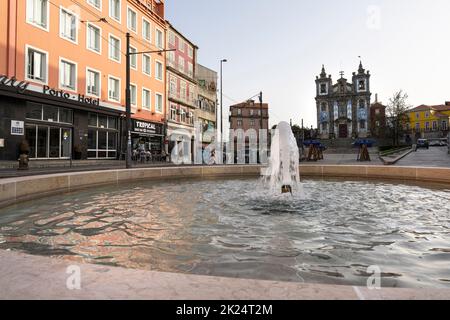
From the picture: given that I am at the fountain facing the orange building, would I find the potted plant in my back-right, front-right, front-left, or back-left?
front-left

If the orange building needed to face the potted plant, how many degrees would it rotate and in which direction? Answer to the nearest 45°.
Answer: approximately 45° to its right

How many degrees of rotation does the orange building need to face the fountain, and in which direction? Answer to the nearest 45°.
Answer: approximately 45° to its right

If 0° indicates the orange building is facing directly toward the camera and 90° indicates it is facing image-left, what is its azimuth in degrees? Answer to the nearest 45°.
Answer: approximately 315°
